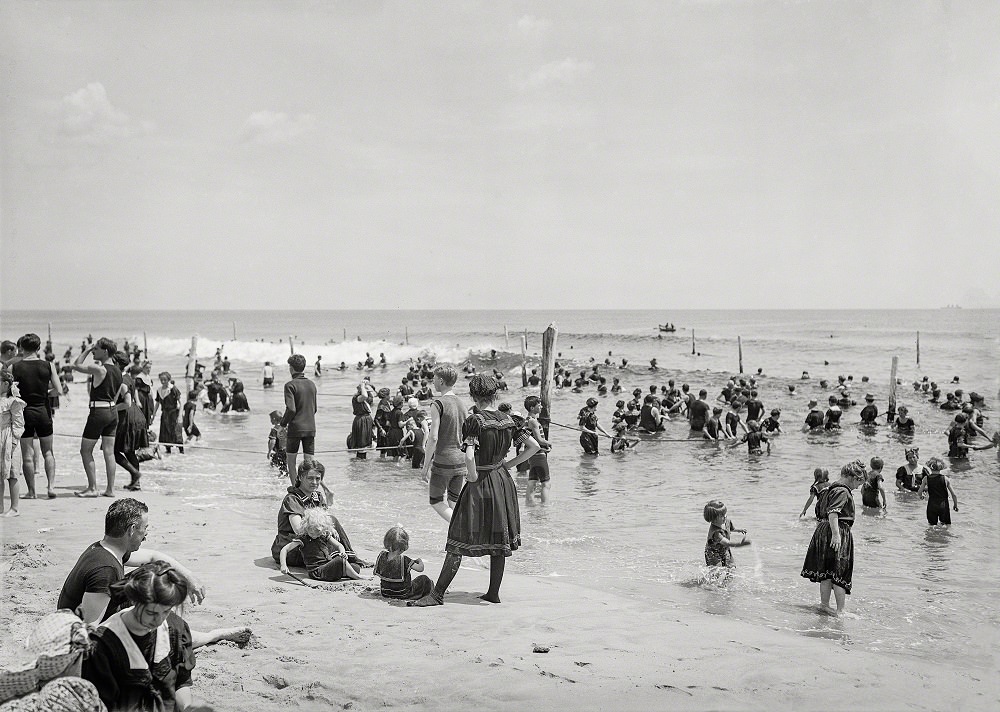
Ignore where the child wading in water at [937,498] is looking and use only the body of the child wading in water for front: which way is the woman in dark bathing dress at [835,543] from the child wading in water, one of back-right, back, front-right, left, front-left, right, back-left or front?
back

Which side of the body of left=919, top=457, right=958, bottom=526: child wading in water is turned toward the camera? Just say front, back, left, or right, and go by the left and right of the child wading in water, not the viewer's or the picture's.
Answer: back

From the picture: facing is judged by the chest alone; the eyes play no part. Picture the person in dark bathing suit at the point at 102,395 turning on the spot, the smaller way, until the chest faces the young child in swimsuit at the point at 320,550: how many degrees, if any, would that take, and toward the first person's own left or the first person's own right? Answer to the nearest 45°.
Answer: approximately 180°

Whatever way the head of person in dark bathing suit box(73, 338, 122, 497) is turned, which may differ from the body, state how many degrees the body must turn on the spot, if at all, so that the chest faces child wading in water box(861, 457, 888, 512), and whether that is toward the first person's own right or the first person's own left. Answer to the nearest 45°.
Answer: approximately 135° to the first person's own right

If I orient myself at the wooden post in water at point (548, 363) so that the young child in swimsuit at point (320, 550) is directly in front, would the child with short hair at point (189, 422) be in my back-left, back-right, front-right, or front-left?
front-right

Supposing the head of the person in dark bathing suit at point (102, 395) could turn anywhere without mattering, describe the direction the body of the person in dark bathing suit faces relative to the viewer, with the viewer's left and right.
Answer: facing away from the viewer and to the left of the viewer

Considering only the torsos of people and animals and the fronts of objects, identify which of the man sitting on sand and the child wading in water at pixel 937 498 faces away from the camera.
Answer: the child wading in water

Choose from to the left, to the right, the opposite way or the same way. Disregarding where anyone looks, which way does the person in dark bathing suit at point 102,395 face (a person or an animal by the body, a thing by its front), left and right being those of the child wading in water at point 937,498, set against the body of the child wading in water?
to the left

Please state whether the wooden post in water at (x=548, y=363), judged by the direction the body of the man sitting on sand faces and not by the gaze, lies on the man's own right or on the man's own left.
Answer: on the man's own left

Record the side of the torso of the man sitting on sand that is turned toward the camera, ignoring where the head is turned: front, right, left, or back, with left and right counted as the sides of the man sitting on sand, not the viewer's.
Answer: right

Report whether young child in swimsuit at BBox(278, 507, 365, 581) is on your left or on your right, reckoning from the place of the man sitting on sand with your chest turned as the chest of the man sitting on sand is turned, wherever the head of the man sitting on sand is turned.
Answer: on your left

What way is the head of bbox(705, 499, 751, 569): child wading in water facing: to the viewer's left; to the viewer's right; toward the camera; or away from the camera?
to the viewer's right

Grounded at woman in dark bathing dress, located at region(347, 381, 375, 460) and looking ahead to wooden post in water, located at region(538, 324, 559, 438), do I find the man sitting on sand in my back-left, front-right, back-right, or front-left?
back-right
